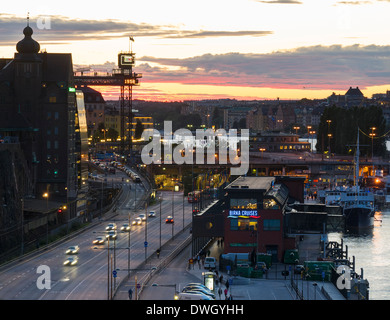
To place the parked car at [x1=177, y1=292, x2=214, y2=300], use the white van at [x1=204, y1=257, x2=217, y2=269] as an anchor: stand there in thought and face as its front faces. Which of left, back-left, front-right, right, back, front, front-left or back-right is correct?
back

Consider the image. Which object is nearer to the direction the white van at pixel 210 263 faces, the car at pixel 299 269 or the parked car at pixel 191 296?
the parked car

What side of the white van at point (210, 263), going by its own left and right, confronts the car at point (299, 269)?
left

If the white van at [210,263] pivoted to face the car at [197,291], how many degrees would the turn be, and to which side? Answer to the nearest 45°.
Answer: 0° — it already faces it

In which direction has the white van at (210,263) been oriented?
toward the camera
